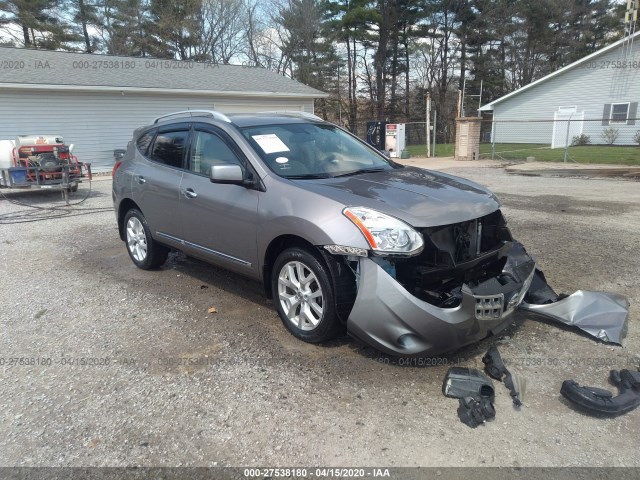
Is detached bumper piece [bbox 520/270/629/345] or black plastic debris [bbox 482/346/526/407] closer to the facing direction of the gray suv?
the black plastic debris

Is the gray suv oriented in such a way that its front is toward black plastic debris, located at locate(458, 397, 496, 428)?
yes

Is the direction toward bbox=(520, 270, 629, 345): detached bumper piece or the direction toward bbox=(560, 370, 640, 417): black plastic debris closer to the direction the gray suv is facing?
the black plastic debris

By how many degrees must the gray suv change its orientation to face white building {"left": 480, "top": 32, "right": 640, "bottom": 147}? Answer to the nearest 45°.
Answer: approximately 90° to its left

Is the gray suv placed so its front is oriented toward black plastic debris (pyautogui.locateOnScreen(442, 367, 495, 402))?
yes

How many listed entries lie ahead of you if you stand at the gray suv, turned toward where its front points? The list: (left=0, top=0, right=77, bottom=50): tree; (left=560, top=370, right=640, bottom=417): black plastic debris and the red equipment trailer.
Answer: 1

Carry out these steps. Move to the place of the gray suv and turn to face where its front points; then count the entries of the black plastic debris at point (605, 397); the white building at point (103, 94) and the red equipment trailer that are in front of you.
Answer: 1

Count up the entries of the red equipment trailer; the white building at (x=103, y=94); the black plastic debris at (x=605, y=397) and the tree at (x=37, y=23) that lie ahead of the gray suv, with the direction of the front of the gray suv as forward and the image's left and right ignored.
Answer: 1

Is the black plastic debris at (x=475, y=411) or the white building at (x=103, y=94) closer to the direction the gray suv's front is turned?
the black plastic debris

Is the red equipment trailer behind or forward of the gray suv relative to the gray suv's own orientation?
behind

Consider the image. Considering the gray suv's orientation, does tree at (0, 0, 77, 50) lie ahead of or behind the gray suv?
behind

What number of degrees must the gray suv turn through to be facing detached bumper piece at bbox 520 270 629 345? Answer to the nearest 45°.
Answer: approximately 45° to its left

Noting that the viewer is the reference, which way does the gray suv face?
facing the viewer and to the right of the viewer

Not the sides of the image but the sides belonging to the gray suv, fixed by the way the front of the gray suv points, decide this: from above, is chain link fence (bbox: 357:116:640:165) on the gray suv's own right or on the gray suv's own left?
on the gray suv's own left

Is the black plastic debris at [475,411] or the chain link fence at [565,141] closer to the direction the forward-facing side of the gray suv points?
the black plastic debris

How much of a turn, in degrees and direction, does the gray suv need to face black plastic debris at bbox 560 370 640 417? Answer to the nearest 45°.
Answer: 0° — it already faces it

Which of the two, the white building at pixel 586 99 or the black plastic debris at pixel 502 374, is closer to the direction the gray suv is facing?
the black plastic debris
